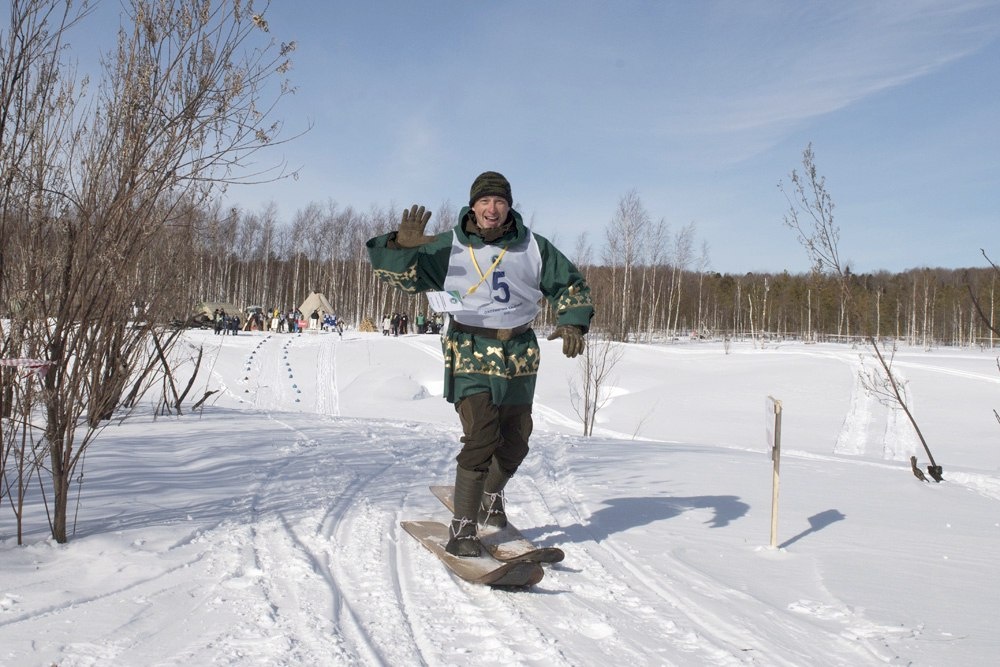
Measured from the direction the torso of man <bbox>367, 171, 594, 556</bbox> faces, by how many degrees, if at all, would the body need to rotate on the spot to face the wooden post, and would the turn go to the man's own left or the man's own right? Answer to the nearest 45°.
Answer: approximately 90° to the man's own left

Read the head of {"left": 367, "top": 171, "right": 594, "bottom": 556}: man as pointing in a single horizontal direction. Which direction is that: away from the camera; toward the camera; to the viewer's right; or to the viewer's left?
toward the camera

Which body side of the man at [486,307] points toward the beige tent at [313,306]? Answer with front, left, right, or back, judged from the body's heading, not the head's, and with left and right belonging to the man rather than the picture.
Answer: back

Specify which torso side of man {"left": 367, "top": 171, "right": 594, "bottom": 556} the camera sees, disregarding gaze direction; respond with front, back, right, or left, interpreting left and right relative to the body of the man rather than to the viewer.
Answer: front
